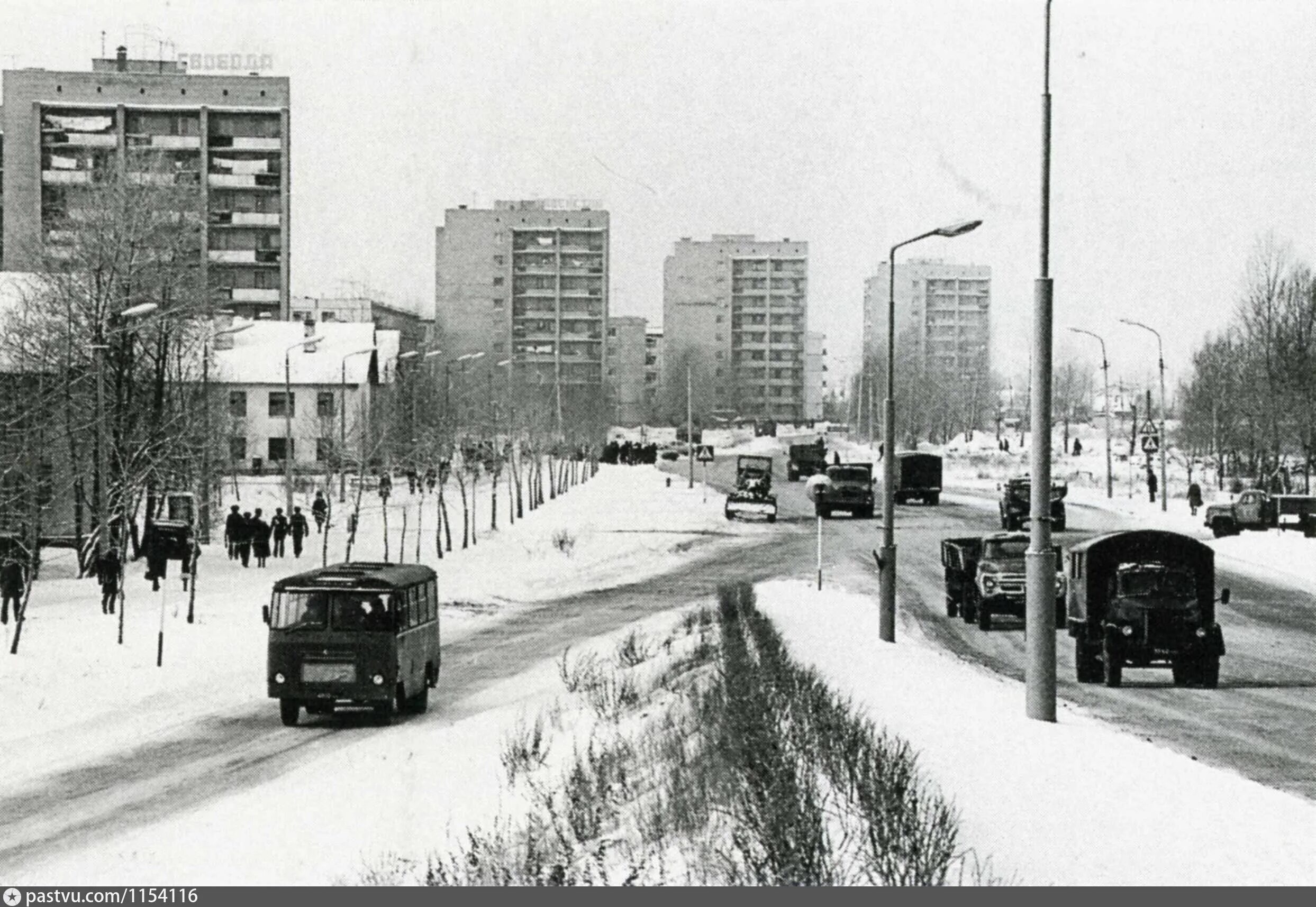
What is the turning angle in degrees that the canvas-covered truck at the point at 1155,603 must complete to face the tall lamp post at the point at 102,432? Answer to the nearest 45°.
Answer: approximately 90° to its right

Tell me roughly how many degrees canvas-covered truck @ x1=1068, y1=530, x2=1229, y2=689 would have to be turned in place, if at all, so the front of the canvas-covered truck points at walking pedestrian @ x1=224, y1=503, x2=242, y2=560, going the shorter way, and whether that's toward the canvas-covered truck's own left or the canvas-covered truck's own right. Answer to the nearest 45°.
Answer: approximately 135° to the canvas-covered truck's own right

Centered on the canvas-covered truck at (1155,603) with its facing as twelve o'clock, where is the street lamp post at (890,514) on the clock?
The street lamp post is roughly at 4 o'clock from the canvas-covered truck.

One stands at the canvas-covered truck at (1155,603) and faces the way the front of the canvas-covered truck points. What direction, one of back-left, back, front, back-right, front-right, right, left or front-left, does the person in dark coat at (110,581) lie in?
right

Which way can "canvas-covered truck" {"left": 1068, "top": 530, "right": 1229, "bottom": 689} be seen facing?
toward the camera

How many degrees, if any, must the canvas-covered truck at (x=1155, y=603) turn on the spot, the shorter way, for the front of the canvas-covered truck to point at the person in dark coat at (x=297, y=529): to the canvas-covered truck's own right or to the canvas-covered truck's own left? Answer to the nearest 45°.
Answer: approximately 135° to the canvas-covered truck's own right

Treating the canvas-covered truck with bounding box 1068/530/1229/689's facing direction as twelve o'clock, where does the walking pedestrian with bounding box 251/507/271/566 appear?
The walking pedestrian is roughly at 4 o'clock from the canvas-covered truck.

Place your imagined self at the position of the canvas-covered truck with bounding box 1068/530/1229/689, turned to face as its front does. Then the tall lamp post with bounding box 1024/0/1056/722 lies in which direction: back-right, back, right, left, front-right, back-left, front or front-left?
front

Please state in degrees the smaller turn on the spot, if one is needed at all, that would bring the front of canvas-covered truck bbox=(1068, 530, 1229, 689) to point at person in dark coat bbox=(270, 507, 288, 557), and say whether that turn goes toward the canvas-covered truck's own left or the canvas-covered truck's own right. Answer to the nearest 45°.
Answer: approximately 135° to the canvas-covered truck's own right
